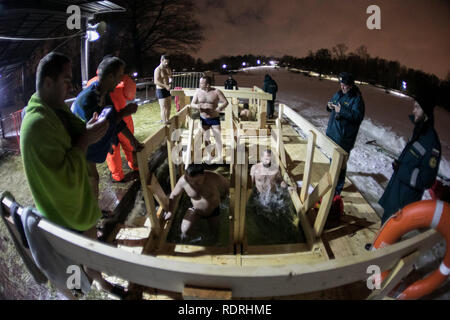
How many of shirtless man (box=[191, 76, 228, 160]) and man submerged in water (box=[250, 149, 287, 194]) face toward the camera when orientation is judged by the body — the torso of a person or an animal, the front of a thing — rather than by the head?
2

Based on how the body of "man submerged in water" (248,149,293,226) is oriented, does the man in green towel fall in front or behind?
in front

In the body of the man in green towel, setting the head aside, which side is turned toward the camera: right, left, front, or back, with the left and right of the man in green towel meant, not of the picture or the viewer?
right

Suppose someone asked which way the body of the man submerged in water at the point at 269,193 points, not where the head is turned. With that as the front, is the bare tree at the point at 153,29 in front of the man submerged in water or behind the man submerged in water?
behind

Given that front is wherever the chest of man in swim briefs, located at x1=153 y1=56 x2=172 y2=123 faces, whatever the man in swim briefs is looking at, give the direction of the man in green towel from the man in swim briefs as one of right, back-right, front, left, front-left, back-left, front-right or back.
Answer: front-right

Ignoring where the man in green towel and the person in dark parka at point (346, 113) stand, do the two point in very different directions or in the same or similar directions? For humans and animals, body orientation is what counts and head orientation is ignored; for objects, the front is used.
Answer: very different directions
